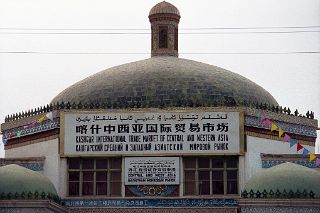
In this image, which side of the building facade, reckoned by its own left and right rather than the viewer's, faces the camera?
front
